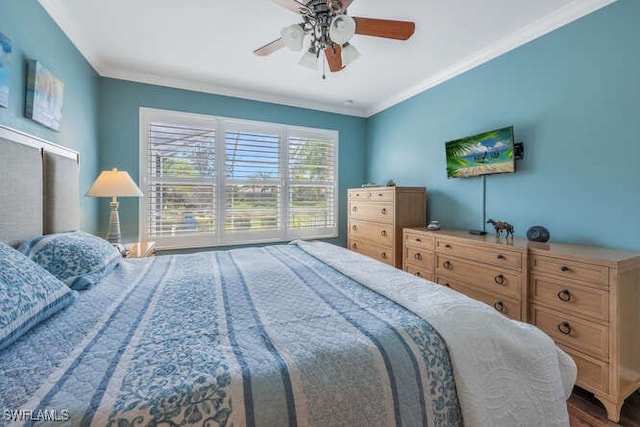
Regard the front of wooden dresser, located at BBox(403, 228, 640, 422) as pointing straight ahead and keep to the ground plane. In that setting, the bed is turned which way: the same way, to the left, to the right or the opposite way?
the opposite way

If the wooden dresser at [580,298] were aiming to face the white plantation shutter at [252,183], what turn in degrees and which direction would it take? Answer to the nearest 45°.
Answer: approximately 45° to its right

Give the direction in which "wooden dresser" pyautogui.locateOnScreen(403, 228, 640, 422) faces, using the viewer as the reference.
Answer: facing the viewer and to the left of the viewer

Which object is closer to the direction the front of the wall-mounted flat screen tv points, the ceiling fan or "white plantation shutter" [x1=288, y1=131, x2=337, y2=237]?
the ceiling fan

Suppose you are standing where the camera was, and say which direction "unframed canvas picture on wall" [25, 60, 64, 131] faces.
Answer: facing the viewer and to the right of the viewer

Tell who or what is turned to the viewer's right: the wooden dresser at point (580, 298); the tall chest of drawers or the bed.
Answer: the bed

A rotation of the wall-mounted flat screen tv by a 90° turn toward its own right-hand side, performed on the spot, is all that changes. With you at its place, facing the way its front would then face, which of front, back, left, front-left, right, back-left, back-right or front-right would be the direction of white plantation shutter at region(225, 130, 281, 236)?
front-left

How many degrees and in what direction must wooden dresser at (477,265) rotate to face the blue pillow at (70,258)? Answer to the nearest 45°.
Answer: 0° — it already faces it

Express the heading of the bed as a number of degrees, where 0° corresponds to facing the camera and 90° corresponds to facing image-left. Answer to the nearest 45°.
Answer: approximately 270°

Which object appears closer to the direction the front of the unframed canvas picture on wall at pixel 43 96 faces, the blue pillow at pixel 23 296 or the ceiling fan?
the ceiling fan

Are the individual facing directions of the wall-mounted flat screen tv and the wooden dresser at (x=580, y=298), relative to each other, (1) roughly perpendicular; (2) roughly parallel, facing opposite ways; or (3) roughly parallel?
roughly parallel

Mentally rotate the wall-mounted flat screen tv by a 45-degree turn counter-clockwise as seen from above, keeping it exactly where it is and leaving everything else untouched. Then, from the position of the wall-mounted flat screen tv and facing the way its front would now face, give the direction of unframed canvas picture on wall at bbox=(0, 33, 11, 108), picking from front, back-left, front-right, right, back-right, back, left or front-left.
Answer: front-right

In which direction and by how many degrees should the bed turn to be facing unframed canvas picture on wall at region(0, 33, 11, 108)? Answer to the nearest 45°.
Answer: approximately 135° to its left

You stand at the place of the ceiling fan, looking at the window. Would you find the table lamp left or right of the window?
left

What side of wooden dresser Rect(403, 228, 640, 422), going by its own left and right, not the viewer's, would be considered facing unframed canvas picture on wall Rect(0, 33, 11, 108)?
front

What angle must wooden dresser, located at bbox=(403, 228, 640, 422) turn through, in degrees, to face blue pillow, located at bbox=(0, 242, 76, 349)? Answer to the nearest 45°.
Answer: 0° — it already faces it
